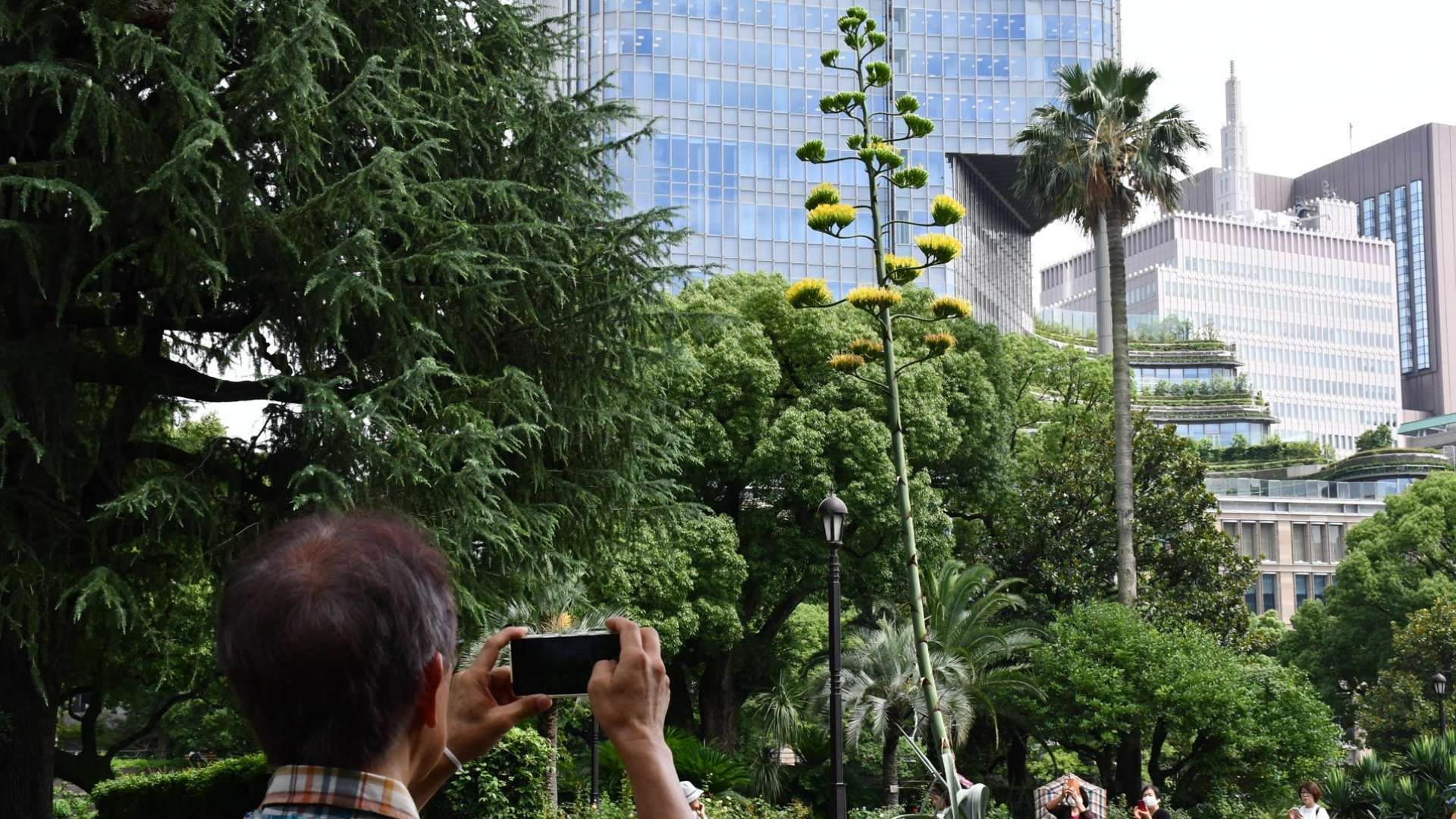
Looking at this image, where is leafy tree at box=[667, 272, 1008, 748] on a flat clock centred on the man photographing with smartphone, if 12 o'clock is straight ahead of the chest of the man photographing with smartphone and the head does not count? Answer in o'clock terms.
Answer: The leafy tree is roughly at 11 o'clock from the man photographing with smartphone.

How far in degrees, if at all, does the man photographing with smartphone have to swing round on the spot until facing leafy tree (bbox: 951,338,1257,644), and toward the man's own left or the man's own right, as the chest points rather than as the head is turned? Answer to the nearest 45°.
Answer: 0° — they already face it

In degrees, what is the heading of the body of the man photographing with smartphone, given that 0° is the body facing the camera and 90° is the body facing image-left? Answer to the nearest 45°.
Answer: approximately 225°

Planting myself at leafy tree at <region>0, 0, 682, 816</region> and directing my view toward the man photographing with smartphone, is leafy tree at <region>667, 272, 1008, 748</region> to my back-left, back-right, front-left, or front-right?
back-left

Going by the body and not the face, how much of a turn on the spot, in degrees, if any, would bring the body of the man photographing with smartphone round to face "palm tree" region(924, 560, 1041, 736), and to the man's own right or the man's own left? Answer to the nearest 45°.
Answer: approximately 45° to the man's own left

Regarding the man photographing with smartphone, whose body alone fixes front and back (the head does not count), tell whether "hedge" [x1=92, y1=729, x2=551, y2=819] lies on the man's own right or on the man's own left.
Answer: on the man's own left

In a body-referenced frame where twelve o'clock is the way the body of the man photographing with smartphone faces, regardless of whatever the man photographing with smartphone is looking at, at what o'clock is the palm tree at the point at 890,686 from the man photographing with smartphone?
The palm tree is roughly at 11 o'clock from the man photographing with smartphone.

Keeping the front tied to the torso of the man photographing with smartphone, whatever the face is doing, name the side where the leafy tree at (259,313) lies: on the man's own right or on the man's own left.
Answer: on the man's own left
